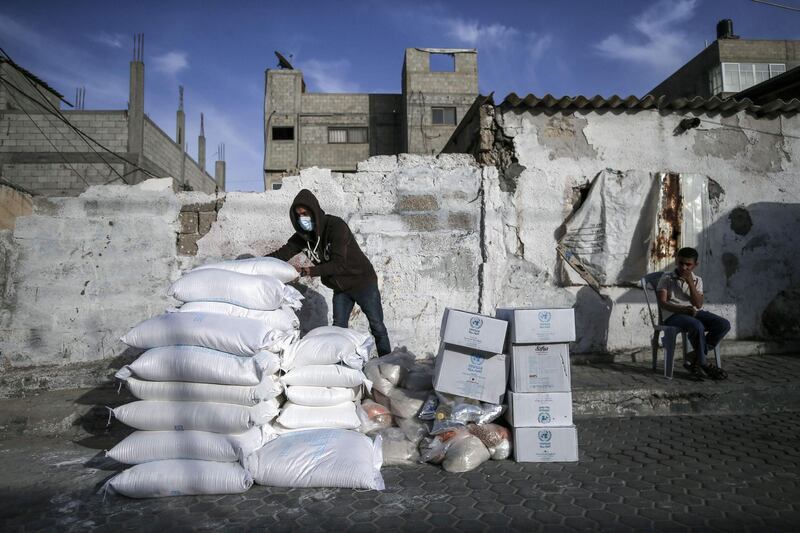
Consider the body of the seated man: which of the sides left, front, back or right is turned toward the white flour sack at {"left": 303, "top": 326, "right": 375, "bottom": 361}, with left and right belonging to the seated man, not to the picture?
right

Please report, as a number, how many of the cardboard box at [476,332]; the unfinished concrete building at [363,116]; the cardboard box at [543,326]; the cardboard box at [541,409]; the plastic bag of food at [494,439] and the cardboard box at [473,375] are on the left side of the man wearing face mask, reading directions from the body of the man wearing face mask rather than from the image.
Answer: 5

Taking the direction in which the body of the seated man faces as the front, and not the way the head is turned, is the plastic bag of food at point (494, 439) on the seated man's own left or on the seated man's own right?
on the seated man's own right

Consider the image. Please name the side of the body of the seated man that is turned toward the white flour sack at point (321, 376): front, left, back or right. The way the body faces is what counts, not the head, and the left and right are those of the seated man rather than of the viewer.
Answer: right

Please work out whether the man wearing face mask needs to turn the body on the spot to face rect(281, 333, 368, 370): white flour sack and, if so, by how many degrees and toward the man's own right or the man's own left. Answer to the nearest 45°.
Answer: approximately 45° to the man's own left

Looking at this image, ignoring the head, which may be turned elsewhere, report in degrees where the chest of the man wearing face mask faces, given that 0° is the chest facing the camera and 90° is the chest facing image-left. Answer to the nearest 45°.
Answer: approximately 45°

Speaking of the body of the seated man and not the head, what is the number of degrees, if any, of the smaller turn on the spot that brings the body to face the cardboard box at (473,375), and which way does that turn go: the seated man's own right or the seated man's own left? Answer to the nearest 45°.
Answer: approximately 90° to the seated man's own right

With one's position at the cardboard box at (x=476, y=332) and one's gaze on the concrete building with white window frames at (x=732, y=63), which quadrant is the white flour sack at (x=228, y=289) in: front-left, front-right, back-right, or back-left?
back-left
